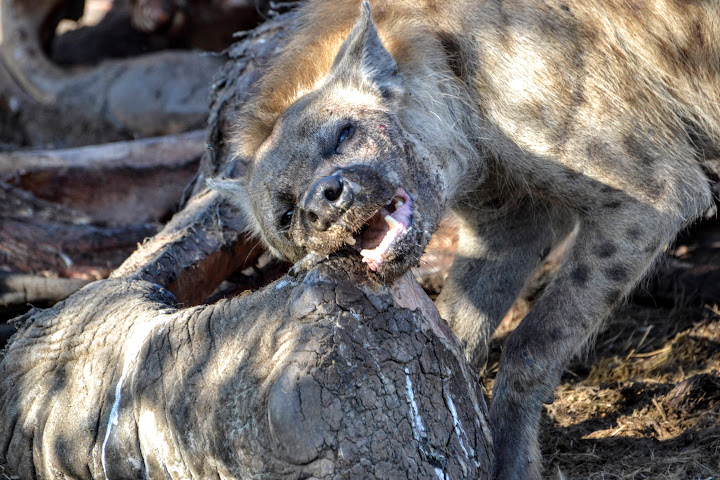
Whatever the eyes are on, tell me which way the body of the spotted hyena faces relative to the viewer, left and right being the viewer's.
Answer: facing the viewer and to the left of the viewer
